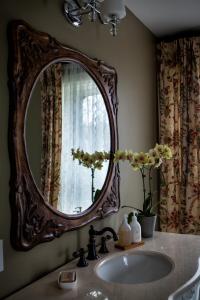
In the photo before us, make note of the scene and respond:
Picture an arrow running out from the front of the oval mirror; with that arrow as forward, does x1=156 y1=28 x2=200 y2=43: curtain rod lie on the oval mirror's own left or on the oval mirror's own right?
on the oval mirror's own left

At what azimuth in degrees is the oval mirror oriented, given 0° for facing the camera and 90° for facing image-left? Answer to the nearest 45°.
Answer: approximately 315°

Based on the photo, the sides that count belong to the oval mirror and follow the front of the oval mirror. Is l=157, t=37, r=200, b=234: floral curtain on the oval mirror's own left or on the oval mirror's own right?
on the oval mirror's own left
